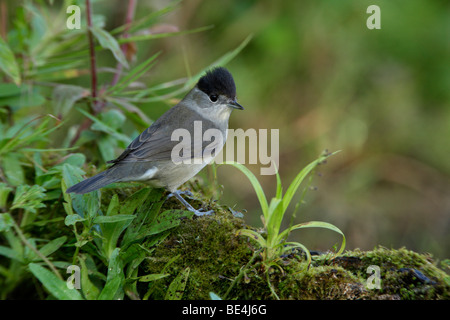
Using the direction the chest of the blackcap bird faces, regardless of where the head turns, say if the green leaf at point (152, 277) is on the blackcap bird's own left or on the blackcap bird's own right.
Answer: on the blackcap bird's own right

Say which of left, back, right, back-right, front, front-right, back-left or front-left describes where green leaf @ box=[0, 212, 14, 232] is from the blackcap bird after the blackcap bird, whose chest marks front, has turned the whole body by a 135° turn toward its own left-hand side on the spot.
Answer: left

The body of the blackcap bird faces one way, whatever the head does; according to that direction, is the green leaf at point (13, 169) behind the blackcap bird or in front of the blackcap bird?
behind

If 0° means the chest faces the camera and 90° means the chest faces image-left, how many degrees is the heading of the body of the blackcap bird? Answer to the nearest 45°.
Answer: approximately 270°

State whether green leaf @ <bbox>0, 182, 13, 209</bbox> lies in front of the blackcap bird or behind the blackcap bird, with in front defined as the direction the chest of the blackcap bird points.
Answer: behind

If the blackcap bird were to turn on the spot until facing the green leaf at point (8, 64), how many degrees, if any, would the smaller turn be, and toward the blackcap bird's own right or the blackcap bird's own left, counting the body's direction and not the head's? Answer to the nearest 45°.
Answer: approximately 180°

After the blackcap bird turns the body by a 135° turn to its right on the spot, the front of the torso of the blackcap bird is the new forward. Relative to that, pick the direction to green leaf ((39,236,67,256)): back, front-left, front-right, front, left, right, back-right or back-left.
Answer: front

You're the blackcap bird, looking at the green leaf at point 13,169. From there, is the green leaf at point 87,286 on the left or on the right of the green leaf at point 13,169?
left

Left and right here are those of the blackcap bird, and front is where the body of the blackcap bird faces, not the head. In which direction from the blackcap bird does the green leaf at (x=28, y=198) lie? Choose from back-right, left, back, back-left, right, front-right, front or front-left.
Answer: back-right
